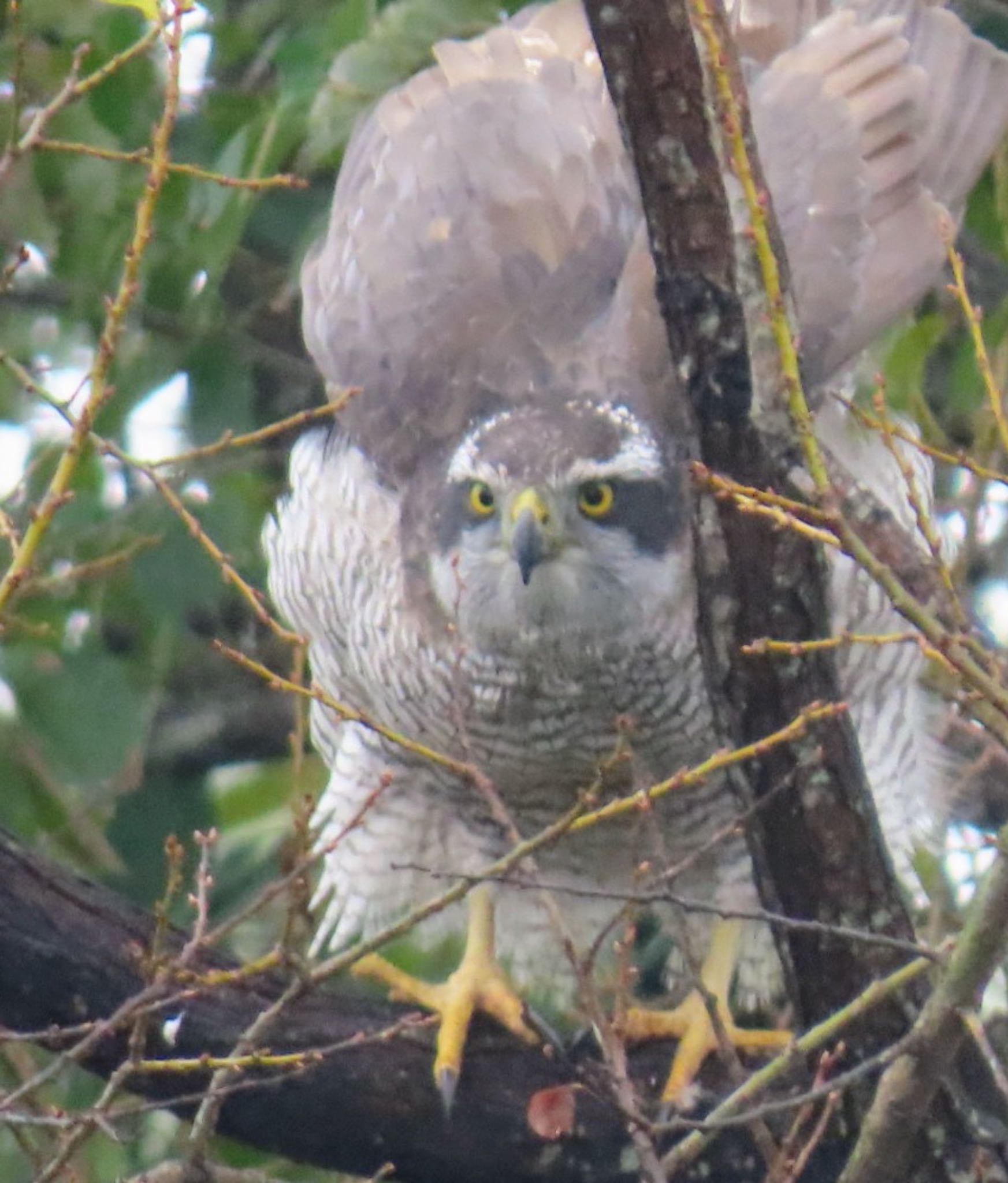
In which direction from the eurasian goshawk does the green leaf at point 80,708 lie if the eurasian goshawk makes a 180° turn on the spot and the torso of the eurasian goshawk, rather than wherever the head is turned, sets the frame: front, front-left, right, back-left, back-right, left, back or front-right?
left

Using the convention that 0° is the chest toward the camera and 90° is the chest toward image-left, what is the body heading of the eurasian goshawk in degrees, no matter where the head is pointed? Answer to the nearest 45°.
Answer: approximately 0°
